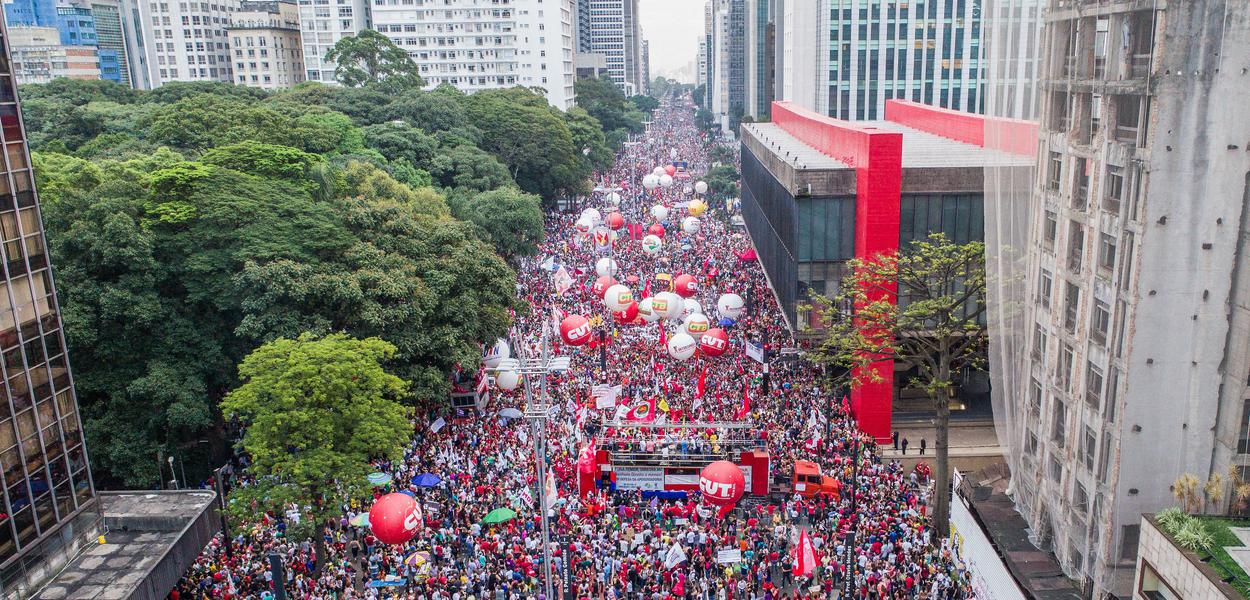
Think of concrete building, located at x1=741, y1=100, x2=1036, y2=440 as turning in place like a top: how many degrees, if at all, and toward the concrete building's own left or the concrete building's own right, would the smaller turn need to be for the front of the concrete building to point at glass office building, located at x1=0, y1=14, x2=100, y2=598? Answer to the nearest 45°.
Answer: approximately 45° to the concrete building's own left

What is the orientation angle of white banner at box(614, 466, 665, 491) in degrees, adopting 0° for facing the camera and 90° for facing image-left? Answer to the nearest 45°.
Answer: approximately 0°

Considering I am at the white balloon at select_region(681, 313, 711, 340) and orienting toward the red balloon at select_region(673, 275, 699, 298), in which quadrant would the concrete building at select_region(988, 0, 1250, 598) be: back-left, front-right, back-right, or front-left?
back-right

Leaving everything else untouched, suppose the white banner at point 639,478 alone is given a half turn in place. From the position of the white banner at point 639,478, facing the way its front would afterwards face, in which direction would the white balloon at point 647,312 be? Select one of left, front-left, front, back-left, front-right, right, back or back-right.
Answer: front

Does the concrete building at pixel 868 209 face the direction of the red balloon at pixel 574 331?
yes

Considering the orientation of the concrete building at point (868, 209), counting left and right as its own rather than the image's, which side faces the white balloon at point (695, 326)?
front

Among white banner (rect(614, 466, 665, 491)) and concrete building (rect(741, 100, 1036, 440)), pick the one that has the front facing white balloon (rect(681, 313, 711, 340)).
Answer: the concrete building

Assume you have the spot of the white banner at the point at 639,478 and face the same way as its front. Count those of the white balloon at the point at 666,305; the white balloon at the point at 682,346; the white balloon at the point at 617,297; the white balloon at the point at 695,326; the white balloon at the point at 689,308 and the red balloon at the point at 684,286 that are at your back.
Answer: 6

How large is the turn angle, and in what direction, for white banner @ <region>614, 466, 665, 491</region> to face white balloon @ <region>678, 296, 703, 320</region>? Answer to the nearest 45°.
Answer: approximately 180°

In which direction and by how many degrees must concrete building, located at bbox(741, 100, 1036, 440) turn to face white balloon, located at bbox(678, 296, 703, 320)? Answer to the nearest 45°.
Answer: approximately 45° to its right

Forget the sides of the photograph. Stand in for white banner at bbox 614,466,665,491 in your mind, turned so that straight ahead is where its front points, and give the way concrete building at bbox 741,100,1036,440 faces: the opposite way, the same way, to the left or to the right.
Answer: to the right

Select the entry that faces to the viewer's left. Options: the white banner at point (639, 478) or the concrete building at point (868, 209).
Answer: the concrete building

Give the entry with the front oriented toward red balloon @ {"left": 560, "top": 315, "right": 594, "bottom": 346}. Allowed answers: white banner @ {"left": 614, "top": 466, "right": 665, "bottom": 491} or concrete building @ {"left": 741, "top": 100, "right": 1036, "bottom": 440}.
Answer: the concrete building

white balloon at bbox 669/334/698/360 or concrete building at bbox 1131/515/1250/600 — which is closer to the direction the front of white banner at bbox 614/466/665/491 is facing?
the concrete building

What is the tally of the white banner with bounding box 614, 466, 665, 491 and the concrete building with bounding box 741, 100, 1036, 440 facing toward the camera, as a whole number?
1

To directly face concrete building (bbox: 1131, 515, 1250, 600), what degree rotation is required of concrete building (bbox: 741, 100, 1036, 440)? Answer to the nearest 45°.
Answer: approximately 90° to its left

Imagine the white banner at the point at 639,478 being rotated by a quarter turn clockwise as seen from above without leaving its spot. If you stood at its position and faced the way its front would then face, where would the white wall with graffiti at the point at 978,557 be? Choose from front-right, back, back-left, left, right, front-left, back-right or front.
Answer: back-left

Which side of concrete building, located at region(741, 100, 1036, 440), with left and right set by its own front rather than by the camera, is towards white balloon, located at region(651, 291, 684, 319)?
front

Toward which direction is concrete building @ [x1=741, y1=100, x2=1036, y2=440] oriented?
to the viewer's left

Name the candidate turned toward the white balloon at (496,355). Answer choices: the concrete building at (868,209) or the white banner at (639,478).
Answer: the concrete building

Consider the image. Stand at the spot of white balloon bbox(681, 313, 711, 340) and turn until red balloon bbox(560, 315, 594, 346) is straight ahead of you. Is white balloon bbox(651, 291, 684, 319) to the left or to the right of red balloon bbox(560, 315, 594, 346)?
right
